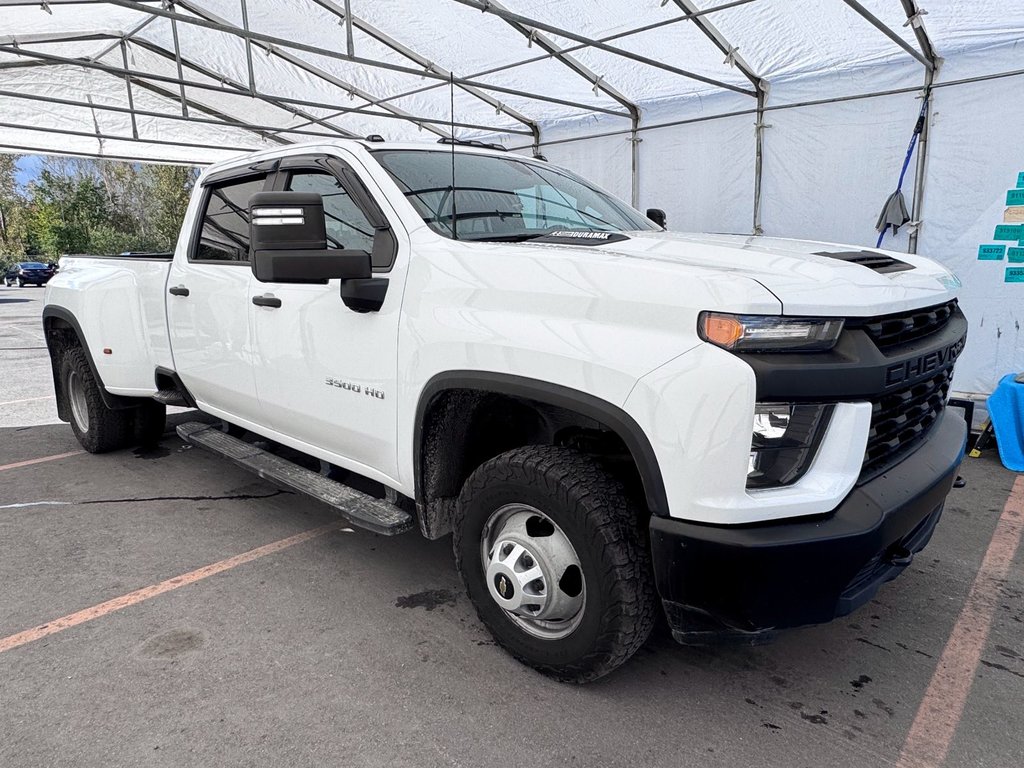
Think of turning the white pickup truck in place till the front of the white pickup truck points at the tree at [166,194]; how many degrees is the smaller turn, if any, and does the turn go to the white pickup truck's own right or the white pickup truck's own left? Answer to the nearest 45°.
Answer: approximately 180°

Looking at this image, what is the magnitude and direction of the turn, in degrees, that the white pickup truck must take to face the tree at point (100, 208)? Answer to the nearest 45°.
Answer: approximately 180°

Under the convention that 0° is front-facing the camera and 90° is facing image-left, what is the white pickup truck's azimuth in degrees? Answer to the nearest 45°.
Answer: approximately 315°

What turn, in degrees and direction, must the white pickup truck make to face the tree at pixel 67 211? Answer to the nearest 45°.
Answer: approximately 180°

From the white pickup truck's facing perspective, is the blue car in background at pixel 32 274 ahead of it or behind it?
behind
